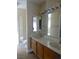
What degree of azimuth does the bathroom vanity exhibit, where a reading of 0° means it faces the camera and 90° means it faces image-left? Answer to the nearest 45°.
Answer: approximately 45°
